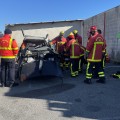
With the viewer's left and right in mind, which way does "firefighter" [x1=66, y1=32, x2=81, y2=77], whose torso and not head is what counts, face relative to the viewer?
facing away from the viewer and to the left of the viewer

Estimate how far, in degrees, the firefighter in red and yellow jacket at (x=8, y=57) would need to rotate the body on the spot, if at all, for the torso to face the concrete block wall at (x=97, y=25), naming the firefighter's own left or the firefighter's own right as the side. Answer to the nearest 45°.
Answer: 0° — they already face it

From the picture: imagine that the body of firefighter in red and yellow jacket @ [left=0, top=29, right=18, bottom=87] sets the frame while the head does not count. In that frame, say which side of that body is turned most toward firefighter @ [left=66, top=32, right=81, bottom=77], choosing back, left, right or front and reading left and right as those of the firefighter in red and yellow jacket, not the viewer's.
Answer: right

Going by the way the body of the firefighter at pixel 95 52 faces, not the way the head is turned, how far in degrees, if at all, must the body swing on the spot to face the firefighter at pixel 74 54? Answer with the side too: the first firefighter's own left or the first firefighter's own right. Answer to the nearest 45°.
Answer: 0° — they already face them

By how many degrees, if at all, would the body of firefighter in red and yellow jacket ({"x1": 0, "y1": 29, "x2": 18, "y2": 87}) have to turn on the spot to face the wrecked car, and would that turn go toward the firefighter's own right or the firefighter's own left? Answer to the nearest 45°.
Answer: approximately 45° to the firefighter's own right

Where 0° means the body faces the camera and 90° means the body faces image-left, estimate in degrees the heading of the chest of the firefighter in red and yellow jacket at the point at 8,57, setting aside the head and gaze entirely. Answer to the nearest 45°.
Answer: approximately 225°

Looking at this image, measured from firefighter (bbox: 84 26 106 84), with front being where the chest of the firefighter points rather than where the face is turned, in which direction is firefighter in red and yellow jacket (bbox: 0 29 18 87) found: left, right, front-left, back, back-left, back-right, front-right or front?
front-left

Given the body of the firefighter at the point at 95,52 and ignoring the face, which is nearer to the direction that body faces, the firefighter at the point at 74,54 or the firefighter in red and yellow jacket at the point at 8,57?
the firefighter

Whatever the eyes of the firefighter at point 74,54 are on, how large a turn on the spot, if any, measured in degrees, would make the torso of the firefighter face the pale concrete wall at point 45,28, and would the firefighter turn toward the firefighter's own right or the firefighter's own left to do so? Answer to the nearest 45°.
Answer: approximately 45° to the firefighter's own right

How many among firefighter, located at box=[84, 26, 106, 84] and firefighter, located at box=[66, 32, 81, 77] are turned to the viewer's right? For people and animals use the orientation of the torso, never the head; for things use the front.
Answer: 0
